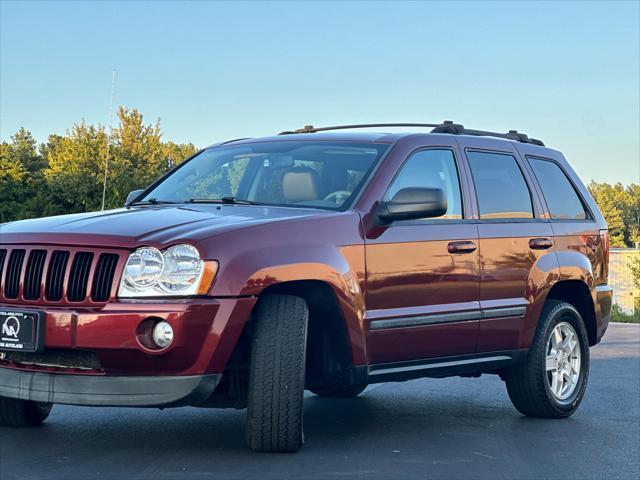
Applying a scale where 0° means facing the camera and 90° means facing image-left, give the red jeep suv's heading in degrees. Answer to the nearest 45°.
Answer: approximately 45°
